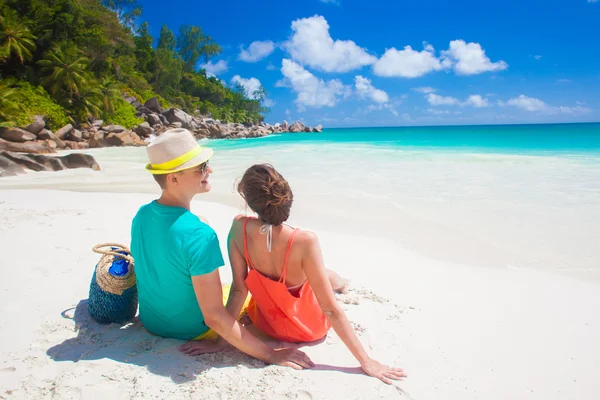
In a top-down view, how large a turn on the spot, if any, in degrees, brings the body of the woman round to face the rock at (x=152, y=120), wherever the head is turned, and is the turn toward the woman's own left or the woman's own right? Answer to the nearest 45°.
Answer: approximately 45° to the woman's own left

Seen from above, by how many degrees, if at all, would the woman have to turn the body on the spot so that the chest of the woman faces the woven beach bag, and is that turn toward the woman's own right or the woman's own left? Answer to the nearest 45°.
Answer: approximately 90° to the woman's own left

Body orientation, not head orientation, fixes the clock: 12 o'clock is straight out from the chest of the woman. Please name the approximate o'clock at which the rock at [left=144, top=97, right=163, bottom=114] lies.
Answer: The rock is roughly at 11 o'clock from the woman.

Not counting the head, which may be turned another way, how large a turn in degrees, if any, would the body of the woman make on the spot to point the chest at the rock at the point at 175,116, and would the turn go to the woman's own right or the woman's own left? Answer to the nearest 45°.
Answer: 0° — they already face it

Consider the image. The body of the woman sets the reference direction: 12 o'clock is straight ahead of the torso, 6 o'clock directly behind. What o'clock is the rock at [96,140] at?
The rock is roughly at 11 o'clock from the woman.

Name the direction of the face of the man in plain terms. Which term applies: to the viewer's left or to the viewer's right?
to the viewer's right

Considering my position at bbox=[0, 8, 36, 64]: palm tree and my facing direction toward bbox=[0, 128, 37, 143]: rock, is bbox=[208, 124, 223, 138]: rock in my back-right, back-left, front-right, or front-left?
back-left

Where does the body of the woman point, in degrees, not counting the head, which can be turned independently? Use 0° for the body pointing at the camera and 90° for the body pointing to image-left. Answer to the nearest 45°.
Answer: approximately 180°

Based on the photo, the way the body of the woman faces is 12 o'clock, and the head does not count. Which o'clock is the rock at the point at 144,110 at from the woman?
The rock is roughly at 11 o'clock from the woman.

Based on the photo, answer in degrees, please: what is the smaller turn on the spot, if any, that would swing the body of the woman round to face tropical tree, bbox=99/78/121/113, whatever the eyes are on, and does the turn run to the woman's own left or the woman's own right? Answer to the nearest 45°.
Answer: approximately 45° to the woman's own left
